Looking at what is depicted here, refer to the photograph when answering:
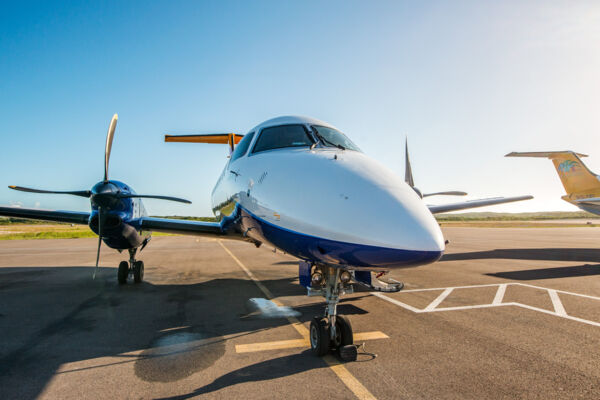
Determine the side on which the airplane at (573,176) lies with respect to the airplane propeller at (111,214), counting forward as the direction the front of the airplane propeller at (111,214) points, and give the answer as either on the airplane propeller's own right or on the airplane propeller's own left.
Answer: on the airplane propeller's own left

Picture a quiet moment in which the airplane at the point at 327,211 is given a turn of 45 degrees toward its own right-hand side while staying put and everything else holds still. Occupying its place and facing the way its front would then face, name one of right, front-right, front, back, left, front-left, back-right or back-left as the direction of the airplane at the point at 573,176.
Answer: back-left

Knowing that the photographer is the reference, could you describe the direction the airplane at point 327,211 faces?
facing the viewer and to the right of the viewer

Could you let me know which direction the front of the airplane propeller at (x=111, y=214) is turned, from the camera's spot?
facing the viewer

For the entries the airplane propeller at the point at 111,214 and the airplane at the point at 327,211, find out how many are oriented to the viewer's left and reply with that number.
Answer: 0
